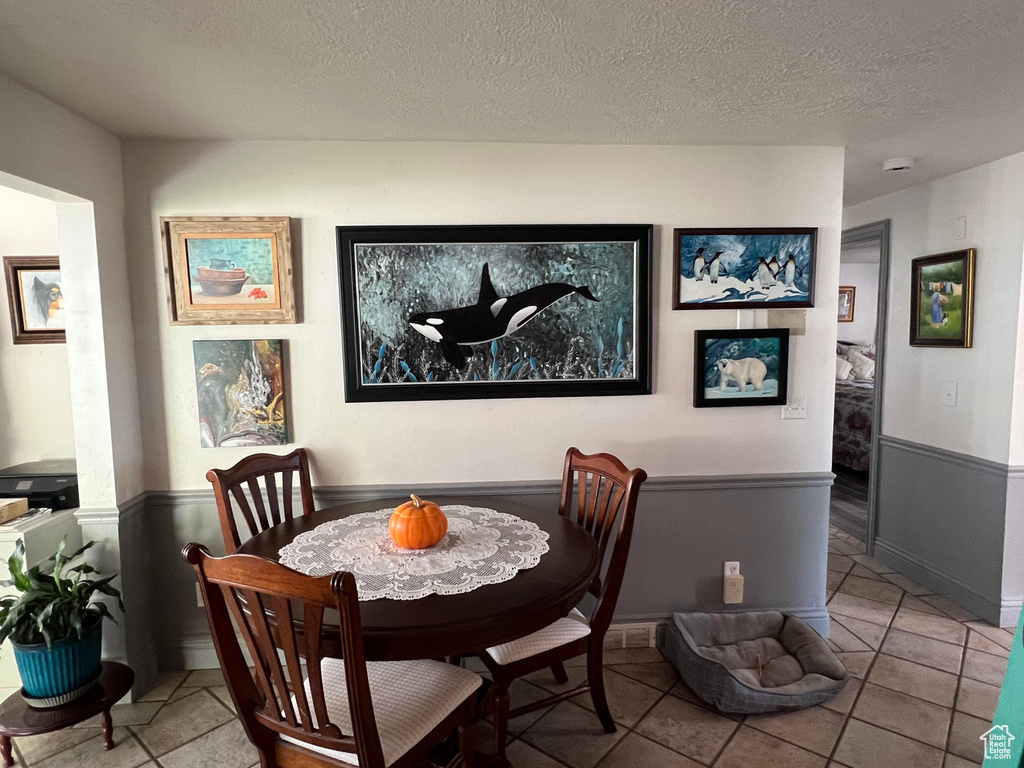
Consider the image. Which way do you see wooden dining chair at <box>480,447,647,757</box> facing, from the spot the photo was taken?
facing the viewer and to the left of the viewer

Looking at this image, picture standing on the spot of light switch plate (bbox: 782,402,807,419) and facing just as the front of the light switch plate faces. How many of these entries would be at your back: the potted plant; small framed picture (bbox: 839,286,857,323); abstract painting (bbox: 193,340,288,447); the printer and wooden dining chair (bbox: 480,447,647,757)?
1

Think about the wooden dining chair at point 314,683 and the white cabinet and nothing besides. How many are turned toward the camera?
1

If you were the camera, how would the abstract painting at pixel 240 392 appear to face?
facing the viewer

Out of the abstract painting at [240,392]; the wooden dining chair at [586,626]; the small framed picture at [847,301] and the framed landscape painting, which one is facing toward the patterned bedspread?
the small framed picture

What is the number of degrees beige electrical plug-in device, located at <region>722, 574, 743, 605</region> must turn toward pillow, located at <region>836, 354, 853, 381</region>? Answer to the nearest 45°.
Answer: approximately 180°

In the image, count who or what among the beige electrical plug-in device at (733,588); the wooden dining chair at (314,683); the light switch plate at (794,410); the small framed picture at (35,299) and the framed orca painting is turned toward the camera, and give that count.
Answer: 4

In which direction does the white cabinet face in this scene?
toward the camera

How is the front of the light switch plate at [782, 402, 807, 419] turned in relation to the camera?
facing the viewer

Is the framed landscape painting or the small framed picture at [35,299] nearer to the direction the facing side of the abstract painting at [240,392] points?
the framed landscape painting

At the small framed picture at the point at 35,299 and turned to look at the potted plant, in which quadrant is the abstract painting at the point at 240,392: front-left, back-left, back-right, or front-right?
front-left

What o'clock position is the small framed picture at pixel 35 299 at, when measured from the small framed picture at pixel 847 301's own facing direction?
the small framed picture at pixel 35 299 is roughly at 1 o'clock from the small framed picture at pixel 847 301.

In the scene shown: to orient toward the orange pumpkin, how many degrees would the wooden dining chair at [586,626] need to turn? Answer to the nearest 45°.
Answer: approximately 45° to its right

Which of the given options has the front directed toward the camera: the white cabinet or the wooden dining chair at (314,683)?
the white cabinet

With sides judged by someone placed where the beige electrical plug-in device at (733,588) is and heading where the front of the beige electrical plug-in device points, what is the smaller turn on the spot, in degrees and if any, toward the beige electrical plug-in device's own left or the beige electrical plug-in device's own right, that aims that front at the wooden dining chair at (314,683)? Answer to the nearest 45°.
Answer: approximately 45° to the beige electrical plug-in device's own right

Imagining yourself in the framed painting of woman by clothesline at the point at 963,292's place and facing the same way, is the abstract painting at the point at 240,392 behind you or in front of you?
in front

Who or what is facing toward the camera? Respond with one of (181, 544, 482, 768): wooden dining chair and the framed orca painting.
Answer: the framed orca painting

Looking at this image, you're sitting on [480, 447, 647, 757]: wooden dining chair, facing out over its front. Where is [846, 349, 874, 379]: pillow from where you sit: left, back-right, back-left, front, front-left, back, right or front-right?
back

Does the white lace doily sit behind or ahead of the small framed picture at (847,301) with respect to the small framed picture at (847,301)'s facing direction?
ahead
